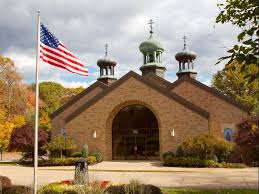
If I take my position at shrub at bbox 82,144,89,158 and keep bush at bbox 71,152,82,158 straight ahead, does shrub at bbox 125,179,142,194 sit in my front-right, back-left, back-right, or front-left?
back-left

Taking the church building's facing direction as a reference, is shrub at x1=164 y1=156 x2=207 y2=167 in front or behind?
in front

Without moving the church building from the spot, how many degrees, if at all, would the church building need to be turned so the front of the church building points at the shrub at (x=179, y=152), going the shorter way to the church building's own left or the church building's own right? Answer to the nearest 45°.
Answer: approximately 45° to the church building's own left

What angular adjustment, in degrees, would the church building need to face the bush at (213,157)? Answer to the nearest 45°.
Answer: approximately 45° to its left

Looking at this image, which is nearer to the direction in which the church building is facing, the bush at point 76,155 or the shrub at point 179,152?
the shrub

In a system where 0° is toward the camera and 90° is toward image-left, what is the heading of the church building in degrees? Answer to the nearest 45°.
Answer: approximately 0°

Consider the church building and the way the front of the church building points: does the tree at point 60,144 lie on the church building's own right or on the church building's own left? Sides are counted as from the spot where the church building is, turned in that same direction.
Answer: on the church building's own right

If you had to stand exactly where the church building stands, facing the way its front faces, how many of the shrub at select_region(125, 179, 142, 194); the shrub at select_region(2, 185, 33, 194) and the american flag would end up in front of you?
3

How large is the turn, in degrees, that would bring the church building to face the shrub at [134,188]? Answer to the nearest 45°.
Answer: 0° — it already faces it

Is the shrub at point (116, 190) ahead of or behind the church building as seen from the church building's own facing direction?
ahead
